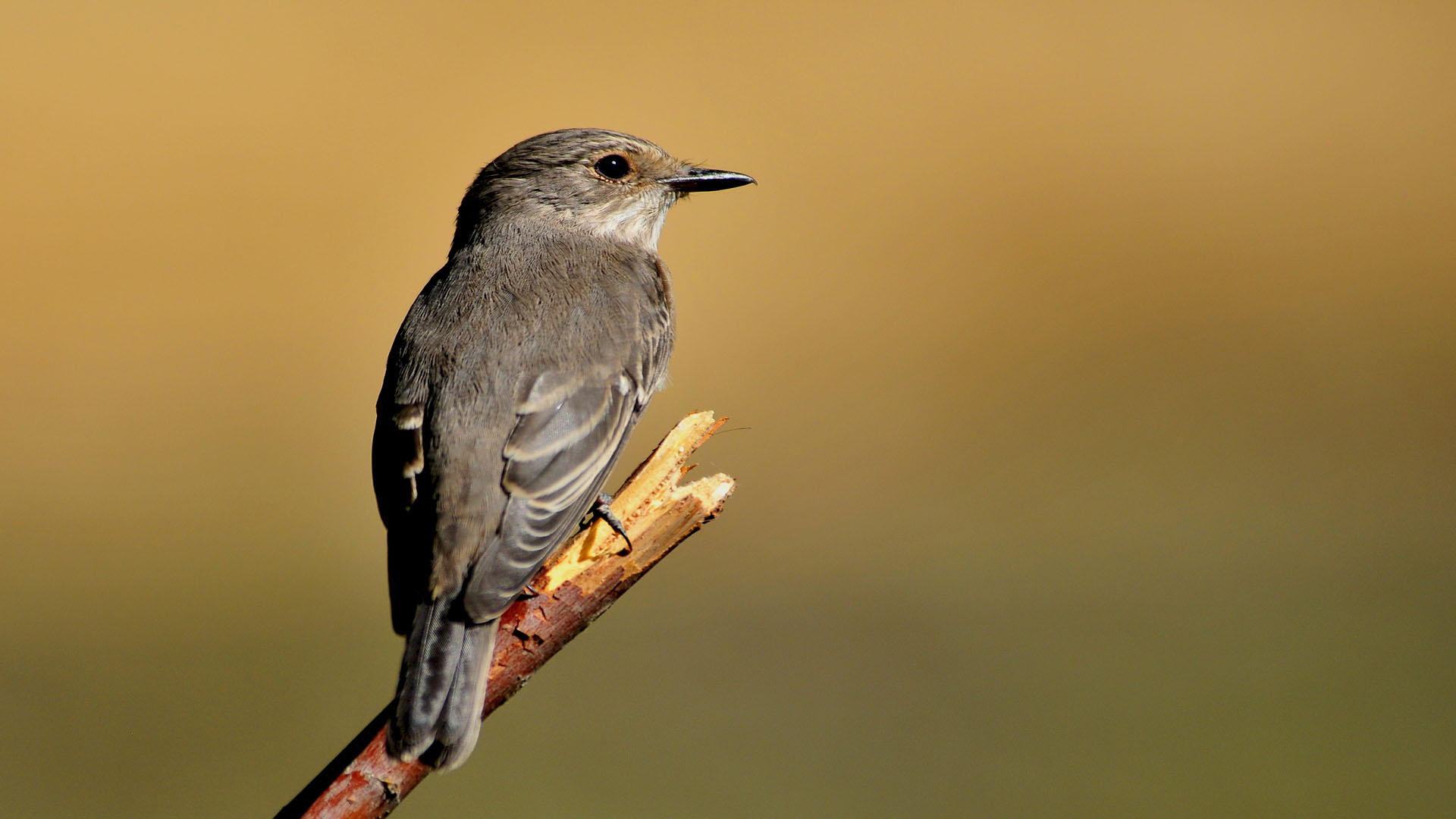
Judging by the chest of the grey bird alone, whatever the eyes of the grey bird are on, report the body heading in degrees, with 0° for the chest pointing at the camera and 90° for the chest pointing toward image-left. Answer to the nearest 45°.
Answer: approximately 225°
